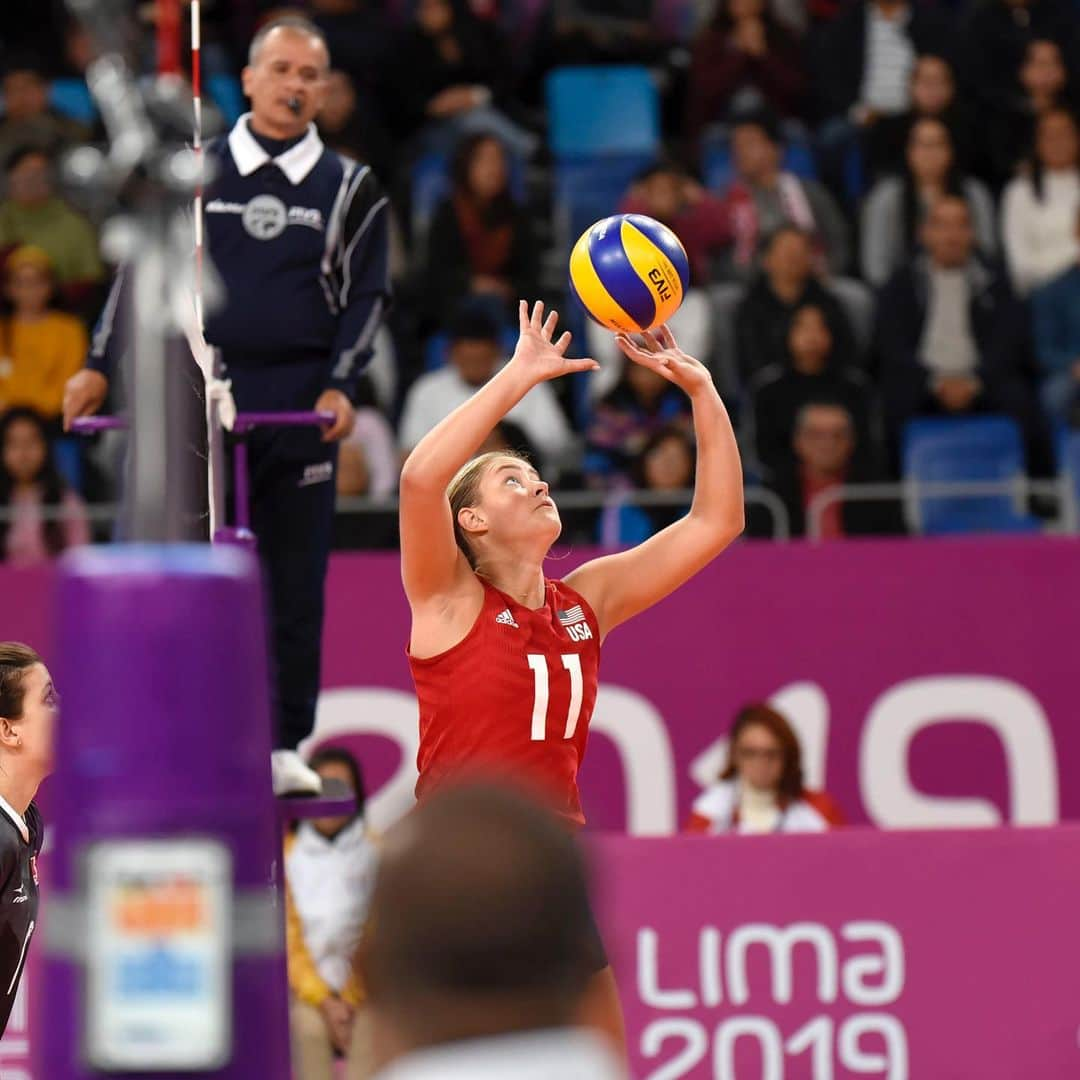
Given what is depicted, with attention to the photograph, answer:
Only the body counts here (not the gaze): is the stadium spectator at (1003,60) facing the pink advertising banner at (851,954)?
yes

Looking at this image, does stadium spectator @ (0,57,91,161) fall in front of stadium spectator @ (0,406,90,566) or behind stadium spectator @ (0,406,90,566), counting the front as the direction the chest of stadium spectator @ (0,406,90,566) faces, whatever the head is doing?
behind

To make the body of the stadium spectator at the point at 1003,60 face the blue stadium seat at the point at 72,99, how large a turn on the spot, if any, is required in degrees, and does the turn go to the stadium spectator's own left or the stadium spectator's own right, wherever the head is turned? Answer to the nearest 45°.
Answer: approximately 90° to the stadium spectator's own right

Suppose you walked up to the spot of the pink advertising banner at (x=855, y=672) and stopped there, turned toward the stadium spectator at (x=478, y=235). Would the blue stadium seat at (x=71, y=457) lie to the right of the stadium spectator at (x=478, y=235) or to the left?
left

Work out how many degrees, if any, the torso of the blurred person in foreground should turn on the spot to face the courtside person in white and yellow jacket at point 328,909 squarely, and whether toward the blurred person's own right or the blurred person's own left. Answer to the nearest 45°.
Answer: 0° — they already face them

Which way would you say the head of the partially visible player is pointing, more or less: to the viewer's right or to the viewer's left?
to the viewer's right

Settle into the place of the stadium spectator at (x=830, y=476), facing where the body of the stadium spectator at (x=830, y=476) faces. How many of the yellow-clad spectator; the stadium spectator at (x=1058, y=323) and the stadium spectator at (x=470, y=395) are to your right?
2
